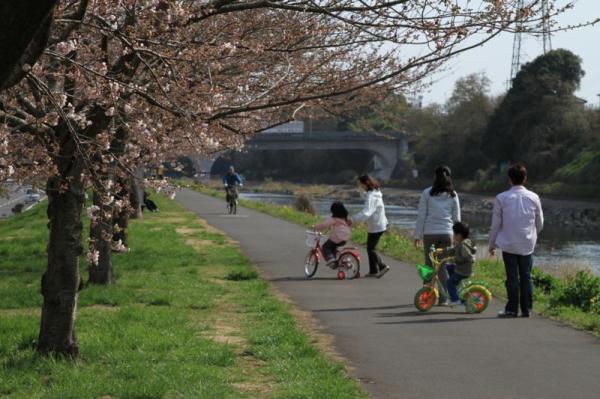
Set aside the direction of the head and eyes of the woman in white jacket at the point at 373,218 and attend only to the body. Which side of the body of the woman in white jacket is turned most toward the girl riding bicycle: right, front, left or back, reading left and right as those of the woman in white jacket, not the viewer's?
front

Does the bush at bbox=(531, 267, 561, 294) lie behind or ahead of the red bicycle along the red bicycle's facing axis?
behind

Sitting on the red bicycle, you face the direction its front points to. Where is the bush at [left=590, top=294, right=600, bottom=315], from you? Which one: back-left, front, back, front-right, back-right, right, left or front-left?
back-left

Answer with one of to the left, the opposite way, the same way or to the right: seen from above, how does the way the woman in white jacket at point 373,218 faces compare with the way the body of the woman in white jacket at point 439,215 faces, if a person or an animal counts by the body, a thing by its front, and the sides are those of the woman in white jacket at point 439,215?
to the left

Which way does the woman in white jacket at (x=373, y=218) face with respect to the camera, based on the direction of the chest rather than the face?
to the viewer's left

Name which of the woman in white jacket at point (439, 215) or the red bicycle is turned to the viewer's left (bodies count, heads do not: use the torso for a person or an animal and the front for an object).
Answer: the red bicycle

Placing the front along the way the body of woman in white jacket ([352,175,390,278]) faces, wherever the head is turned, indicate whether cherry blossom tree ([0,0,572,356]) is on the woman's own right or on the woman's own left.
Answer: on the woman's own left

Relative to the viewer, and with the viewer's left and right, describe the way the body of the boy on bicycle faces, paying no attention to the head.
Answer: facing to the left of the viewer

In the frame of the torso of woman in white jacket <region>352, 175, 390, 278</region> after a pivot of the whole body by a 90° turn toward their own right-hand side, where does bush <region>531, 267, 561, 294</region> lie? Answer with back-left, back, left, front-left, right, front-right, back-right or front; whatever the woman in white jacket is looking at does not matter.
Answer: right

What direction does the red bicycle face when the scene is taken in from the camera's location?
facing to the left of the viewer

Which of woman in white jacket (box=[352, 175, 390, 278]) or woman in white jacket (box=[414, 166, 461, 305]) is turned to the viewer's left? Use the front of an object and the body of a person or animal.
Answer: woman in white jacket (box=[352, 175, 390, 278])

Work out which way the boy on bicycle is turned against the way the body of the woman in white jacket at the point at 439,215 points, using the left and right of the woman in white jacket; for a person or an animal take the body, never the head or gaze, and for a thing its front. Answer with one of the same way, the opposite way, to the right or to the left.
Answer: to the left
